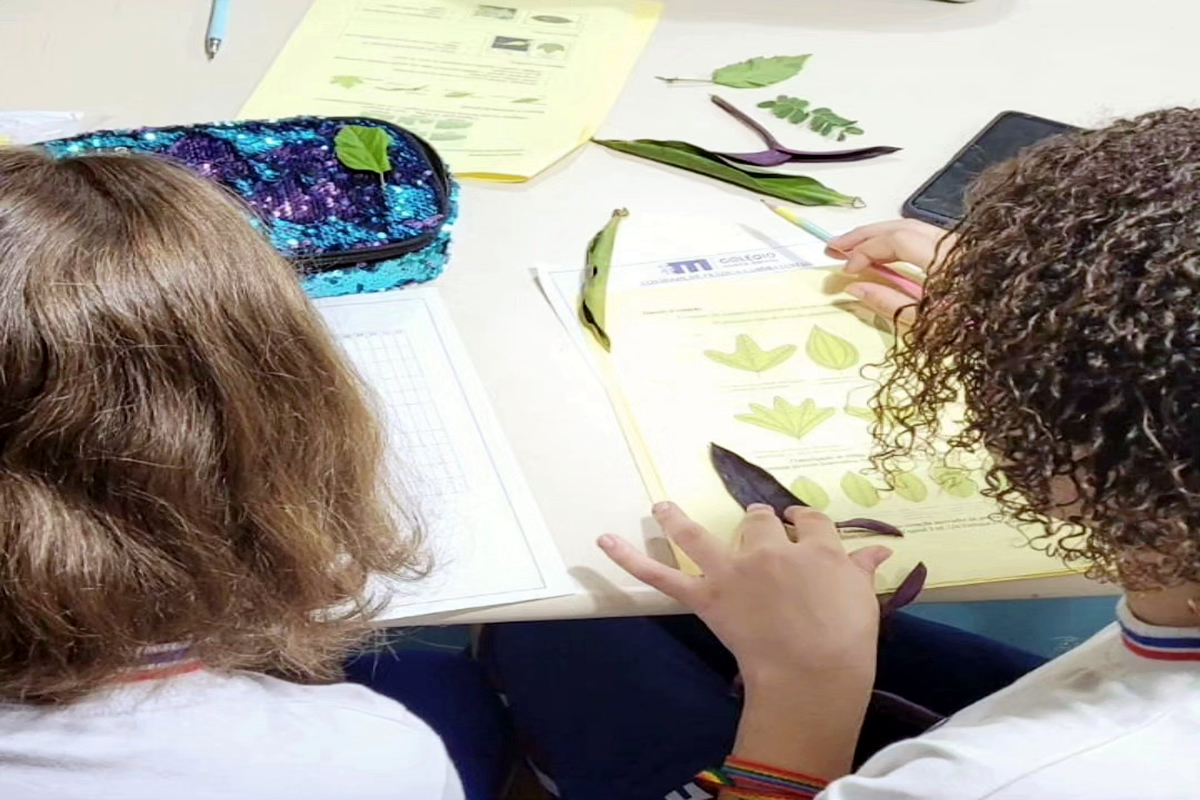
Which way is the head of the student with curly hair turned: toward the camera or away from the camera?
away from the camera

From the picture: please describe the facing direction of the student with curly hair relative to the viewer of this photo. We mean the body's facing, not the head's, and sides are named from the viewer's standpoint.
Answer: facing away from the viewer and to the left of the viewer
